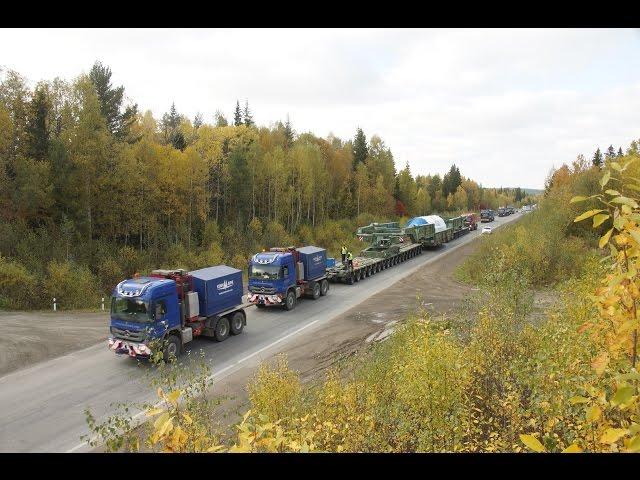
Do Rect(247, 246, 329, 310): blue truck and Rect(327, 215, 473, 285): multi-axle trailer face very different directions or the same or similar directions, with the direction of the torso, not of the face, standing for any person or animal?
same or similar directions

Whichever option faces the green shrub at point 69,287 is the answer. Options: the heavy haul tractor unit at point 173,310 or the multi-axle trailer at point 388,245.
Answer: the multi-axle trailer

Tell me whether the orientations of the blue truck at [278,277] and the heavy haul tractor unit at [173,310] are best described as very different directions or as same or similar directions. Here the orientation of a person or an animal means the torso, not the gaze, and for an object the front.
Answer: same or similar directions

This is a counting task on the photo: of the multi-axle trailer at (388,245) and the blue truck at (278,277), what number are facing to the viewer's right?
0

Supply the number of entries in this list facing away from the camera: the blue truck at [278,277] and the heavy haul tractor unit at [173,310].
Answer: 0

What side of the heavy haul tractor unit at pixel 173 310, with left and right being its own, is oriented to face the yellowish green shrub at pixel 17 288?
right

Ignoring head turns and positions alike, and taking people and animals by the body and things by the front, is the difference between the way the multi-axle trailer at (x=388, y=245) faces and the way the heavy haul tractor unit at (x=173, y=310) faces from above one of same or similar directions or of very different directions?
same or similar directions

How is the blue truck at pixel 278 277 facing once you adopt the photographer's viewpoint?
facing the viewer and to the left of the viewer

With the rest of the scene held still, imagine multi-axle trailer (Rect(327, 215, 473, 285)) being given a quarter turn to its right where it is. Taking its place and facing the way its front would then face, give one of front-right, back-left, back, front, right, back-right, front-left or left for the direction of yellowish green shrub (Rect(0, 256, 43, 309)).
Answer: left

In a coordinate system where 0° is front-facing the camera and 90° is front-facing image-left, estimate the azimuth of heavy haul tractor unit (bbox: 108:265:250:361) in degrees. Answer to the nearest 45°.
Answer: approximately 45°

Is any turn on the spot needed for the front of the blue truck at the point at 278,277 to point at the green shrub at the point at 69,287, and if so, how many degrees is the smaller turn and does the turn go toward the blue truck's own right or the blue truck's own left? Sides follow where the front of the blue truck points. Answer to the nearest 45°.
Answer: approximately 45° to the blue truck's own right

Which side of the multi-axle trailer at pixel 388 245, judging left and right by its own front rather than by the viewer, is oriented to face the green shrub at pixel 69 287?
front

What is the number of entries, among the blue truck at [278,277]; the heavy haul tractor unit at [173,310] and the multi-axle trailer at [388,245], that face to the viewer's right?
0

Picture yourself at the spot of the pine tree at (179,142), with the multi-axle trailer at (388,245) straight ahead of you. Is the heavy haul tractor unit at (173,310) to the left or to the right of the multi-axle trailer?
right
